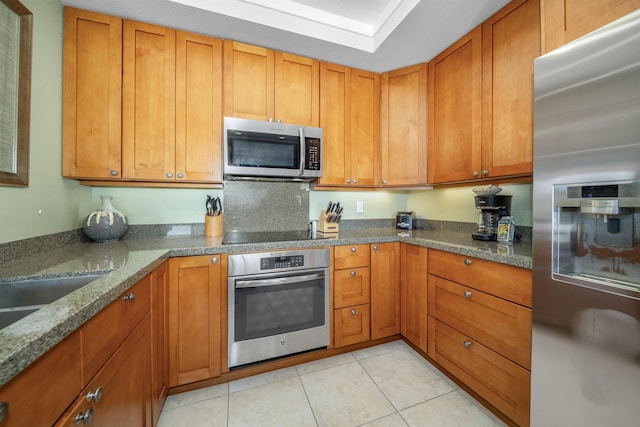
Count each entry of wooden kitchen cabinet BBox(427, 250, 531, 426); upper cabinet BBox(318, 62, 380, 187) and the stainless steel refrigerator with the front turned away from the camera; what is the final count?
0

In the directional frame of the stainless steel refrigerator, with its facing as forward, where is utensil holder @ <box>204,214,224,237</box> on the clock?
The utensil holder is roughly at 1 o'clock from the stainless steel refrigerator.

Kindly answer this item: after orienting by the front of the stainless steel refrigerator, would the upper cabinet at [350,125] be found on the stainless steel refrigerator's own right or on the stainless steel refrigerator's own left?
on the stainless steel refrigerator's own right

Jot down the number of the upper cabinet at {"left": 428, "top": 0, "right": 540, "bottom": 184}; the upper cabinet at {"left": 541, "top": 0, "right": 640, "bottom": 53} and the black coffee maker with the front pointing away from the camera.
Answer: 0

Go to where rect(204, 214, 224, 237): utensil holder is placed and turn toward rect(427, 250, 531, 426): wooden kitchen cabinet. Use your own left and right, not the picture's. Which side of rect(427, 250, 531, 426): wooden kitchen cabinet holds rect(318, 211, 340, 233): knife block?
left

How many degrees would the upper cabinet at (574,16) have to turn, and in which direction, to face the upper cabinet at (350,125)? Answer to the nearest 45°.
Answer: approximately 45° to its right

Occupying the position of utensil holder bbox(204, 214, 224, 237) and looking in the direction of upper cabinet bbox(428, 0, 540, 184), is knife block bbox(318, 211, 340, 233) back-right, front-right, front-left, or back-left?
front-left

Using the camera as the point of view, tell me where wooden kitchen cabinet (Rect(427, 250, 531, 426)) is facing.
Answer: facing the viewer and to the left of the viewer

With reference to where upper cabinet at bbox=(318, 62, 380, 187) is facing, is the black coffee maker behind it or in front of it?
in front

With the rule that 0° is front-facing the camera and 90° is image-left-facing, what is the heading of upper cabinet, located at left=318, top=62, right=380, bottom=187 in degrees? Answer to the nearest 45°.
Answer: approximately 315°

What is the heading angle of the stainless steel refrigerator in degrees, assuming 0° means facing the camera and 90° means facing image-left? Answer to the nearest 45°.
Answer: approximately 45°

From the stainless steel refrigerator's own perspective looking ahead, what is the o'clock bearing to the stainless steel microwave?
The stainless steel microwave is roughly at 1 o'clock from the stainless steel refrigerator.

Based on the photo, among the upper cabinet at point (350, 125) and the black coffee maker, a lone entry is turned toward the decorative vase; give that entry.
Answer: the black coffee maker

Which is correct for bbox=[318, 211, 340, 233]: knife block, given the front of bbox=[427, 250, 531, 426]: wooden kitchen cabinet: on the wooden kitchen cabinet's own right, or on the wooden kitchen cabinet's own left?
on the wooden kitchen cabinet's own right

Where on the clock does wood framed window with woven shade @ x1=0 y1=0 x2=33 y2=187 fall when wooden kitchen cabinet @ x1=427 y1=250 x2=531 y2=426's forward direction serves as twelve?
The wood framed window with woven shade is roughly at 12 o'clock from the wooden kitchen cabinet.

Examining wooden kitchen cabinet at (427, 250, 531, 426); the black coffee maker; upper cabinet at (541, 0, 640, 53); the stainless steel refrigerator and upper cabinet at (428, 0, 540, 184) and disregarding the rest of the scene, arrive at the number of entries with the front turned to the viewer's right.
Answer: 0
